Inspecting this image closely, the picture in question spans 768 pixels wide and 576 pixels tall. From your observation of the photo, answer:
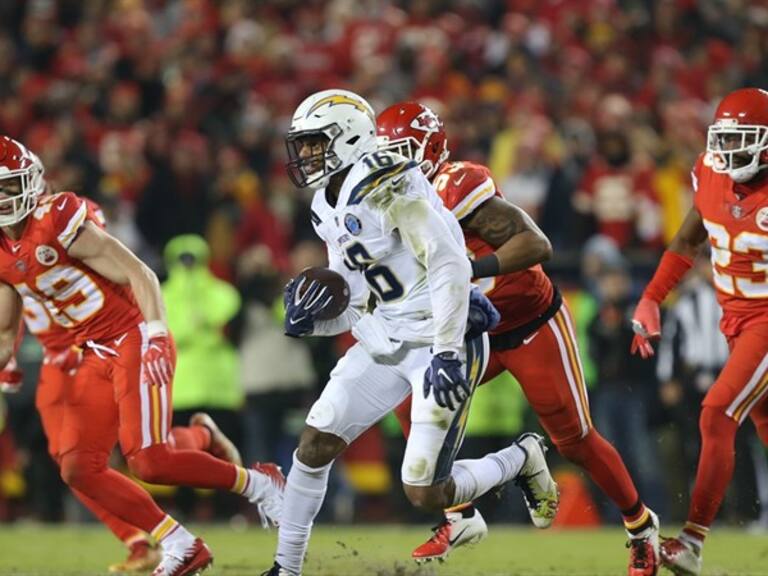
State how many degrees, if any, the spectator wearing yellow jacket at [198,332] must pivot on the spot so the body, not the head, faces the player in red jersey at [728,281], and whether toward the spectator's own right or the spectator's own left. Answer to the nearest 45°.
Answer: approximately 45° to the spectator's own left

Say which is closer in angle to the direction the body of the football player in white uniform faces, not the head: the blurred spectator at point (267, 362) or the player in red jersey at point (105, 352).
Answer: the player in red jersey

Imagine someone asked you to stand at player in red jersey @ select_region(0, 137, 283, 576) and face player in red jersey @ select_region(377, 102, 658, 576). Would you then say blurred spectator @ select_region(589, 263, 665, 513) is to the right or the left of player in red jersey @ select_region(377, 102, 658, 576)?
left

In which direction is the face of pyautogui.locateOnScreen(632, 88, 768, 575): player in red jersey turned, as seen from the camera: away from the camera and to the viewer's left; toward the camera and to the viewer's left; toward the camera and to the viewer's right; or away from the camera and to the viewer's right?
toward the camera and to the viewer's left

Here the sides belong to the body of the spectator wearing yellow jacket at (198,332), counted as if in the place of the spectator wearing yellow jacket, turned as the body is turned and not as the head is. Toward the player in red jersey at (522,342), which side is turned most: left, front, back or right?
front
